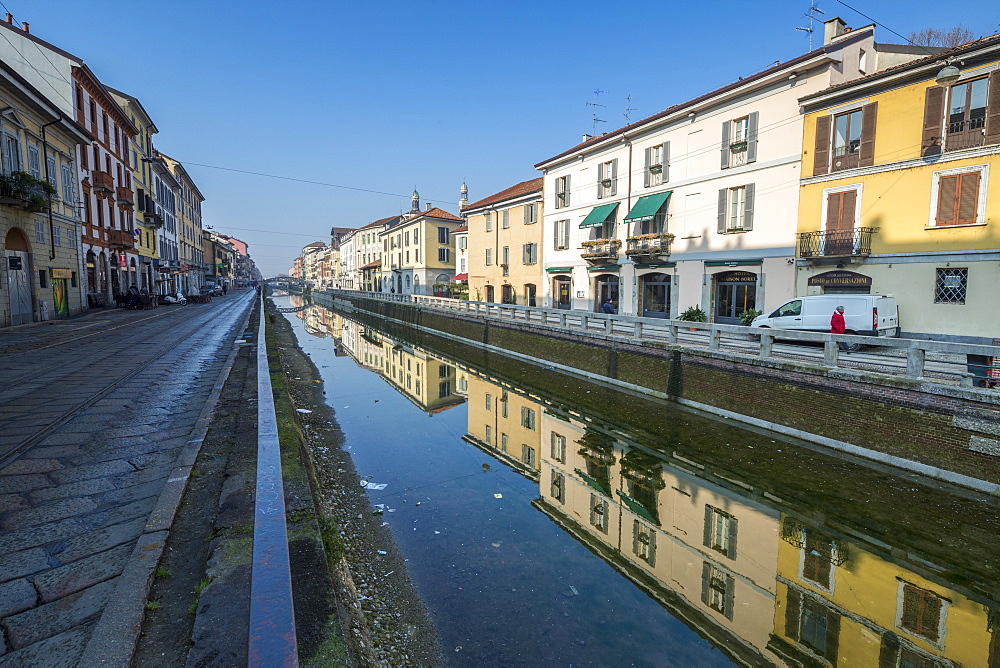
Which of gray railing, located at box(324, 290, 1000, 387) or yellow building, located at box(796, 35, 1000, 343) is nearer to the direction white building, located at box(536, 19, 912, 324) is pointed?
the gray railing

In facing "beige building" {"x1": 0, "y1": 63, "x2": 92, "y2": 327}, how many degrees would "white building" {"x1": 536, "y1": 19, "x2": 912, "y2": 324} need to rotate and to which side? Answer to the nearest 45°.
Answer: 0° — it already faces it

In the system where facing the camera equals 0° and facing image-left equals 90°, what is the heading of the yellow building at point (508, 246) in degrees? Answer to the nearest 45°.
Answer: approximately 45°

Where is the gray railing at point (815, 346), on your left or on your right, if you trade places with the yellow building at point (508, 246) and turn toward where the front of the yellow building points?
on your left

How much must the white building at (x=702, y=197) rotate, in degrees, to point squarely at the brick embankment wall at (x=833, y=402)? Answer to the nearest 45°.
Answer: approximately 45° to its left

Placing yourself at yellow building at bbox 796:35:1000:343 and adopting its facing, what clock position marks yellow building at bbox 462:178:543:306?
yellow building at bbox 462:178:543:306 is roughly at 2 o'clock from yellow building at bbox 796:35:1000:343.

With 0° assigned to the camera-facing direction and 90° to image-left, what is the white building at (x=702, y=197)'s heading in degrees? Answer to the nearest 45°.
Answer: approximately 45°

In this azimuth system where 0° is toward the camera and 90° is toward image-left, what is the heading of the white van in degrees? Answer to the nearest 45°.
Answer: approximately 135°

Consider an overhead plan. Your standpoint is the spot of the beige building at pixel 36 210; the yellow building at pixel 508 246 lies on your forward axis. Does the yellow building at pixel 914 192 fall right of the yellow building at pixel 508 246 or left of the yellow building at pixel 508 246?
right

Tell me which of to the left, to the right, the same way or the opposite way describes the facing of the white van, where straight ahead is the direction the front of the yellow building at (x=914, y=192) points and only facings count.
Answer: to the right
